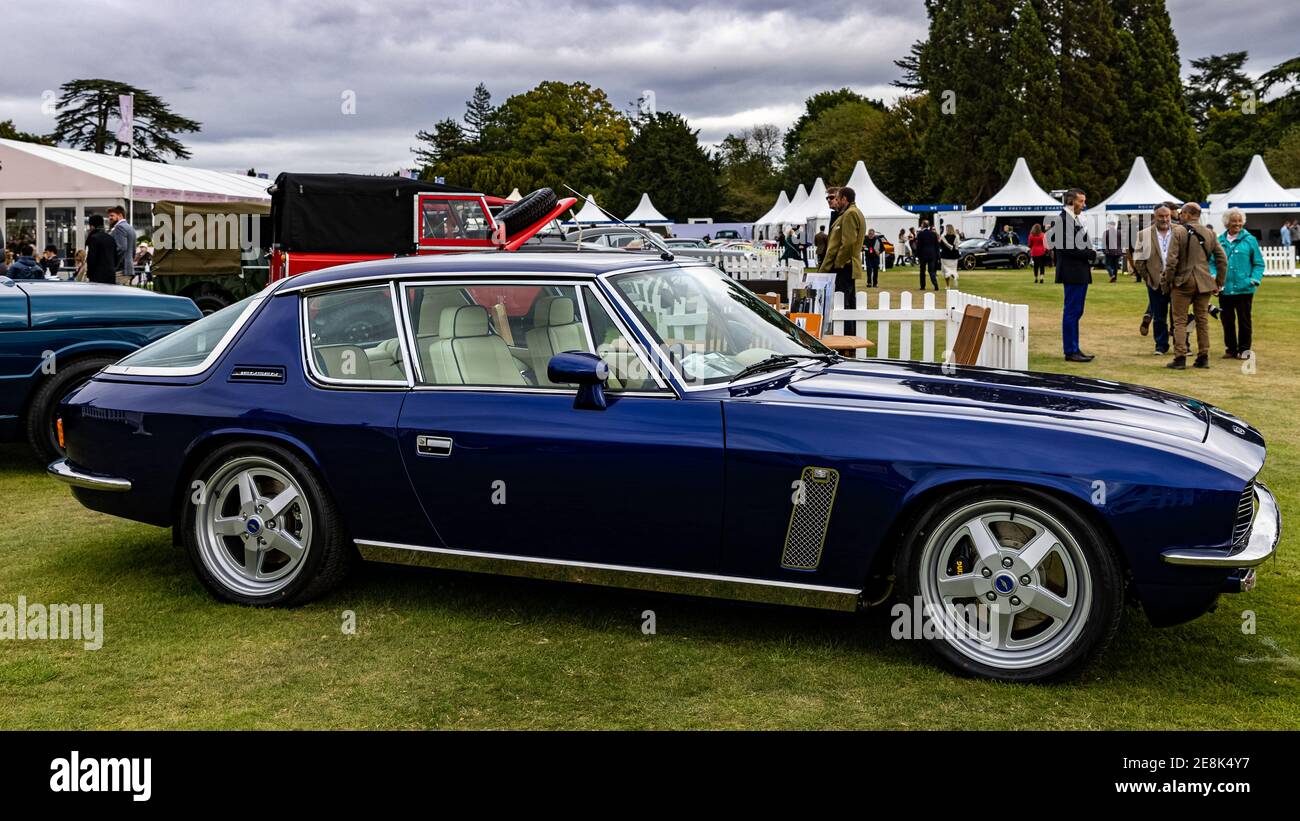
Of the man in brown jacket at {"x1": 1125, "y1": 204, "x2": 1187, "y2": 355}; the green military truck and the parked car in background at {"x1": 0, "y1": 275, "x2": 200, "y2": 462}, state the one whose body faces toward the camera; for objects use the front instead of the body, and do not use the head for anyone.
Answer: the man in brown jacket

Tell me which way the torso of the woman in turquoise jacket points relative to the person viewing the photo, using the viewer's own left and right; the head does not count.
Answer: facing the viewer and to the left of the viewer

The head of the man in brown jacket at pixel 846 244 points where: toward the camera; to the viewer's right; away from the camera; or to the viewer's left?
to the viewer's left

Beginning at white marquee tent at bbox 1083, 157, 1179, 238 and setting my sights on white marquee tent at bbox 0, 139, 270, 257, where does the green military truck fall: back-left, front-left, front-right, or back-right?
front-left

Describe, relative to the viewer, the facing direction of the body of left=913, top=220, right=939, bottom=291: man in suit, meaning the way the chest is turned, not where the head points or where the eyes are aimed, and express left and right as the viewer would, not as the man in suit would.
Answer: facing away from the viewer

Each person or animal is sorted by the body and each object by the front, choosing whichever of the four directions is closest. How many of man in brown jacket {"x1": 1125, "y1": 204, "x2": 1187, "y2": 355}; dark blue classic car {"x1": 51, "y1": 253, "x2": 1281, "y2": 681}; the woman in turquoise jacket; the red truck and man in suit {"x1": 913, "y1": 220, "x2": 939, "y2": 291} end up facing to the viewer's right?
2

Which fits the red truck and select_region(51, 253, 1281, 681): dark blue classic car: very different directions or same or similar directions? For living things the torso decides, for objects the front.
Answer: same or similar directions

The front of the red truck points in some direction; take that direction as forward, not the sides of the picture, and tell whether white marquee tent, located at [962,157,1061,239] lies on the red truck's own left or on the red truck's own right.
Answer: on the red truck's own left

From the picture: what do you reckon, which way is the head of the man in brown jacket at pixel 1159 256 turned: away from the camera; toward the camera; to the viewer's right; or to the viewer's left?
toward the camera

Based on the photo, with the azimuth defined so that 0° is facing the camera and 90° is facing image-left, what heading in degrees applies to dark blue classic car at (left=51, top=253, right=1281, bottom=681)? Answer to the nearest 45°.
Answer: approximately 270°

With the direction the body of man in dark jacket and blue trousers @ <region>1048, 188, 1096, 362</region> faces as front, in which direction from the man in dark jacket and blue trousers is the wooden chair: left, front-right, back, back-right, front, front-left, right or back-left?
right

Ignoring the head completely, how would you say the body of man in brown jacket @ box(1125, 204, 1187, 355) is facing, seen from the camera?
toward the camera

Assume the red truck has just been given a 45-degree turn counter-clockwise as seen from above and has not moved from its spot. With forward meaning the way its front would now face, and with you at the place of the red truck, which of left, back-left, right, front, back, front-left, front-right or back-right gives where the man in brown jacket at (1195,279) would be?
right

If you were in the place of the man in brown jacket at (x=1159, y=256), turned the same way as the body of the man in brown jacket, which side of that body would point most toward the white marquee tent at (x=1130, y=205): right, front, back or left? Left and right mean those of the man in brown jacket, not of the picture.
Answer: back
